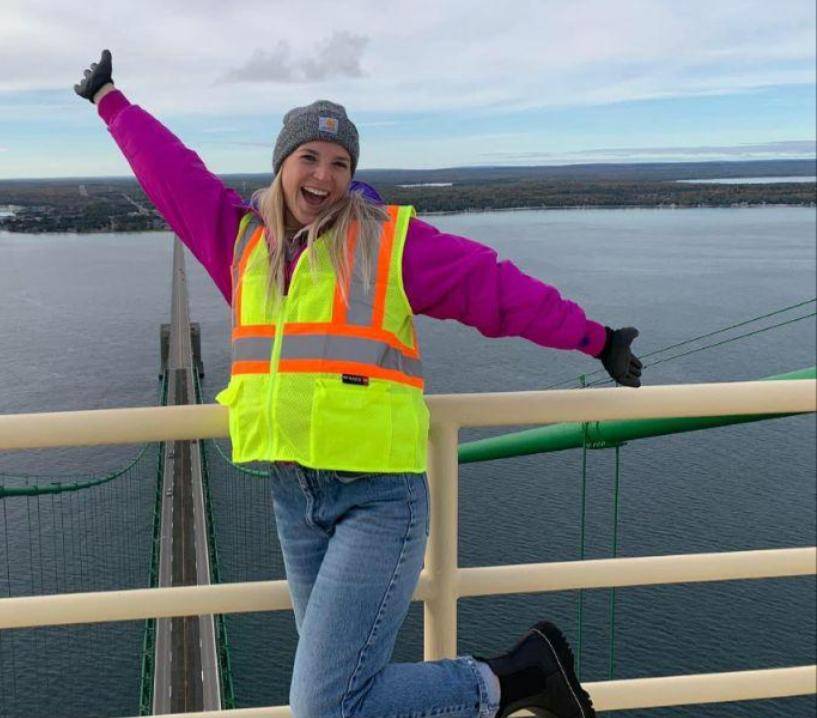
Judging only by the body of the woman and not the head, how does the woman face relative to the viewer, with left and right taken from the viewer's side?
facing the viewer and to the left of the viewer
